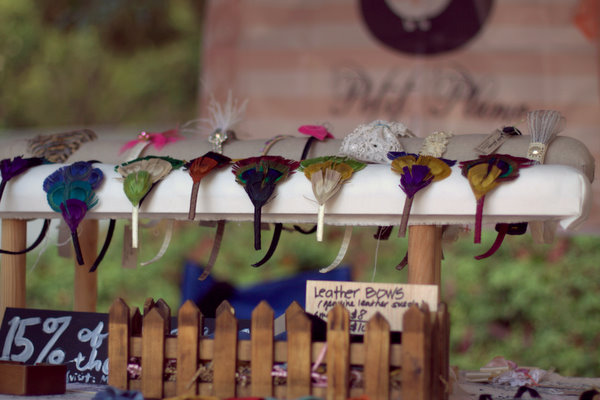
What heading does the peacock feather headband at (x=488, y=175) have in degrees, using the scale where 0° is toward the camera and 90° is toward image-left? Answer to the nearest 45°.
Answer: approximately 0°

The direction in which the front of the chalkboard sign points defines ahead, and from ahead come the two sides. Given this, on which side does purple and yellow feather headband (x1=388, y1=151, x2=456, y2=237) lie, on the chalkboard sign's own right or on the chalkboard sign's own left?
on the chalkboard sign's own left

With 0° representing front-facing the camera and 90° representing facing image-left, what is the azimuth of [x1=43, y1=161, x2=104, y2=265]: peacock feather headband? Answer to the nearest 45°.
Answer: approximately 0°

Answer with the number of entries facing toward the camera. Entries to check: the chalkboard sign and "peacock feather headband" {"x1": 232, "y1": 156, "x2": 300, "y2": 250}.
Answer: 2

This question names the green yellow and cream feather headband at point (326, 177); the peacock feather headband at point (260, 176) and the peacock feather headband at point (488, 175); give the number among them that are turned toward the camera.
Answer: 3

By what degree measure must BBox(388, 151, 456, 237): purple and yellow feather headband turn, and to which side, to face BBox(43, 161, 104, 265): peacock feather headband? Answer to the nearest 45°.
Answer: approximately 90° to its right

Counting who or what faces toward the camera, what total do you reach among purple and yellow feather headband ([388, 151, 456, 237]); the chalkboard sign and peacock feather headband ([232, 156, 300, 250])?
3
